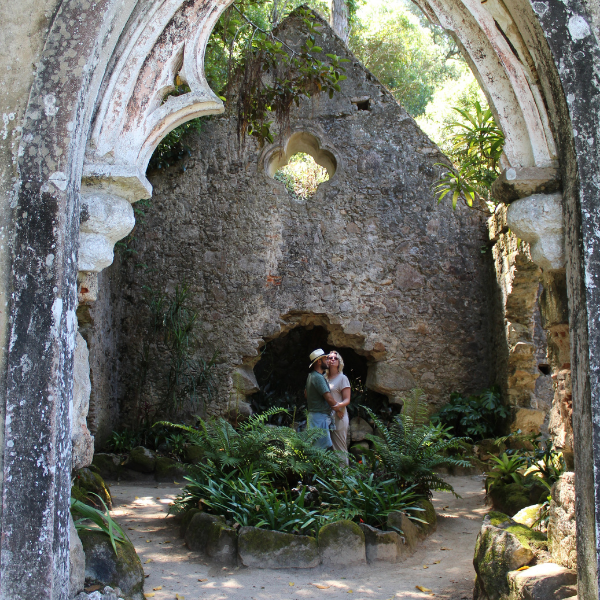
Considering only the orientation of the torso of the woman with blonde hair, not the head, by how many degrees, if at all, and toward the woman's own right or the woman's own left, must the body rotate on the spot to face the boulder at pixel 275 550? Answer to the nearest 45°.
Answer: approximately 45° to the woman's own left

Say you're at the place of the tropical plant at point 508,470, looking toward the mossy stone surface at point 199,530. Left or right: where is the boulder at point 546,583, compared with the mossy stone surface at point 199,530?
left

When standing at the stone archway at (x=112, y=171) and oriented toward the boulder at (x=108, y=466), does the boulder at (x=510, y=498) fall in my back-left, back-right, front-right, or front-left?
front-right

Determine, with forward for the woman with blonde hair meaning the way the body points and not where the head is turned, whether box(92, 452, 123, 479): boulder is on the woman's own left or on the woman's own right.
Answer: on the woman's own right

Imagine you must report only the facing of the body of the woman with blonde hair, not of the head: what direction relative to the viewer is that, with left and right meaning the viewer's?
facing the viewer and to the left of the viewer

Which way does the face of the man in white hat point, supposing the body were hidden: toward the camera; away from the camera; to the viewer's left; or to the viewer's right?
to the viewer's right

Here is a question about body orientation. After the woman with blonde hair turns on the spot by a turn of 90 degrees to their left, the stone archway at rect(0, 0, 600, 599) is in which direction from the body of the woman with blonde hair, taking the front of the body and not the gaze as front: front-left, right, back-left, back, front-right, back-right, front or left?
front-right

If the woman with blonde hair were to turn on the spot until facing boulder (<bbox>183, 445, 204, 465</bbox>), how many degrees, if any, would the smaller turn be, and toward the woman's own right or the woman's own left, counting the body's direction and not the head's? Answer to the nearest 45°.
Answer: approximately 90° to the woman's own right

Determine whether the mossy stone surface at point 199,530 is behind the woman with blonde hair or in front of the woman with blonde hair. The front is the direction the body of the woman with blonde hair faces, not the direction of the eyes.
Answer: in front

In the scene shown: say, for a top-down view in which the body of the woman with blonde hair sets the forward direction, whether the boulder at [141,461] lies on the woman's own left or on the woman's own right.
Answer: on the woman's own right

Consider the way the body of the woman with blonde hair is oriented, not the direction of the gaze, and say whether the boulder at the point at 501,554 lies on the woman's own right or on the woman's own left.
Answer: on the woman's own left
